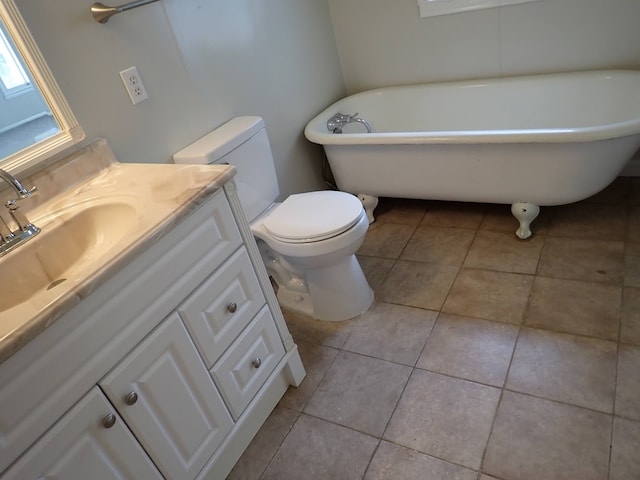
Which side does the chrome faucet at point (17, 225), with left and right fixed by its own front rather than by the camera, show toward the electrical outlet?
left

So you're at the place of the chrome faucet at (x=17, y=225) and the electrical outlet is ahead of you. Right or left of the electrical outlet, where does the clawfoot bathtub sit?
right

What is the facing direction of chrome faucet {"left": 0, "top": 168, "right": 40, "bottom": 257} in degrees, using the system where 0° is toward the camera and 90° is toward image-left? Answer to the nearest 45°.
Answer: approximately 315°

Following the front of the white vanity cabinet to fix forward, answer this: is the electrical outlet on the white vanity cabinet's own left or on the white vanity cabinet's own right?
on the white vanity cabinet's own left

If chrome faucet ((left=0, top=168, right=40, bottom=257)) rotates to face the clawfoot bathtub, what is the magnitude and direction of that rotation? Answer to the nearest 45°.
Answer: approximately 45° to its left
